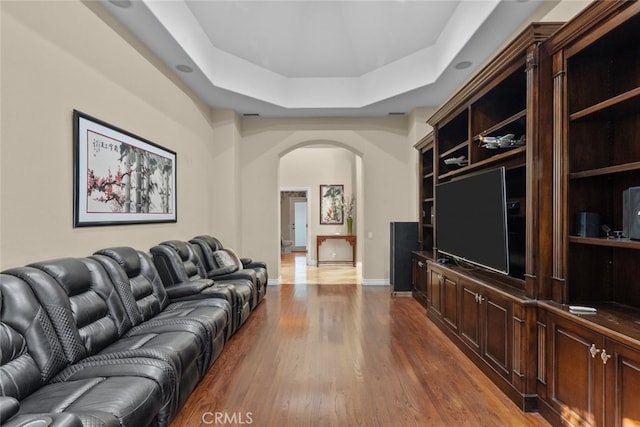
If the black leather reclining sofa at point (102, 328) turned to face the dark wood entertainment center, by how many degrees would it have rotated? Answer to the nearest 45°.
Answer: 0° — it already faces it

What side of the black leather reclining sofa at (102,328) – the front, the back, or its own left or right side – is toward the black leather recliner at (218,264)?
left

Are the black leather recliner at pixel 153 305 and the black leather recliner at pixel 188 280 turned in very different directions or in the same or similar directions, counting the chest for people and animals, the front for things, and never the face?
same or similar directions

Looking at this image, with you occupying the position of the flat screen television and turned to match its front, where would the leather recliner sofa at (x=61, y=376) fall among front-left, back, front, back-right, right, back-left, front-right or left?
front

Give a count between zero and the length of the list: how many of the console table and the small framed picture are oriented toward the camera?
2

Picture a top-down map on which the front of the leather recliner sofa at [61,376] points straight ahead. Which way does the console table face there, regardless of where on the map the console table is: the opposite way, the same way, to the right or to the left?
to the right

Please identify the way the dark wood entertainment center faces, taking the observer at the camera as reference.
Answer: facing the viewer and to the left of the viewer

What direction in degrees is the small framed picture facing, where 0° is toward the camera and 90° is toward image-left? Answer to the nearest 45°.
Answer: approximately 0°

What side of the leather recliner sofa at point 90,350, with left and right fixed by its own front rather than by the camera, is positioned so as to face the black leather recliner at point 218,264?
left

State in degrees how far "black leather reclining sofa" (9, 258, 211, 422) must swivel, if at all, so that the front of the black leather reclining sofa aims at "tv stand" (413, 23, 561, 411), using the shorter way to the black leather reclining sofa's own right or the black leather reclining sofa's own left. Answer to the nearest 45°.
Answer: approximately 45° to the black leather reclining sofa's own left

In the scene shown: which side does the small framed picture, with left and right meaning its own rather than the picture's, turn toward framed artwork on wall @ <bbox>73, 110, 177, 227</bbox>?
front

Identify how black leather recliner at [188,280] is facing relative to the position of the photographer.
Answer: facing the viewer and to the right of the viewer

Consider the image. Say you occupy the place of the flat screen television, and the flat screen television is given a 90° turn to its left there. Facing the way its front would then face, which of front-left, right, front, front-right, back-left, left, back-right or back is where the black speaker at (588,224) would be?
front

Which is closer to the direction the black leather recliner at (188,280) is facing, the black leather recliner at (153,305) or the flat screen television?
the flat screen television

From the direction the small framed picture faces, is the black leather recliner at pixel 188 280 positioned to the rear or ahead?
ahead

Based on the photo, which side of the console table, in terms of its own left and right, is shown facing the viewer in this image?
front
